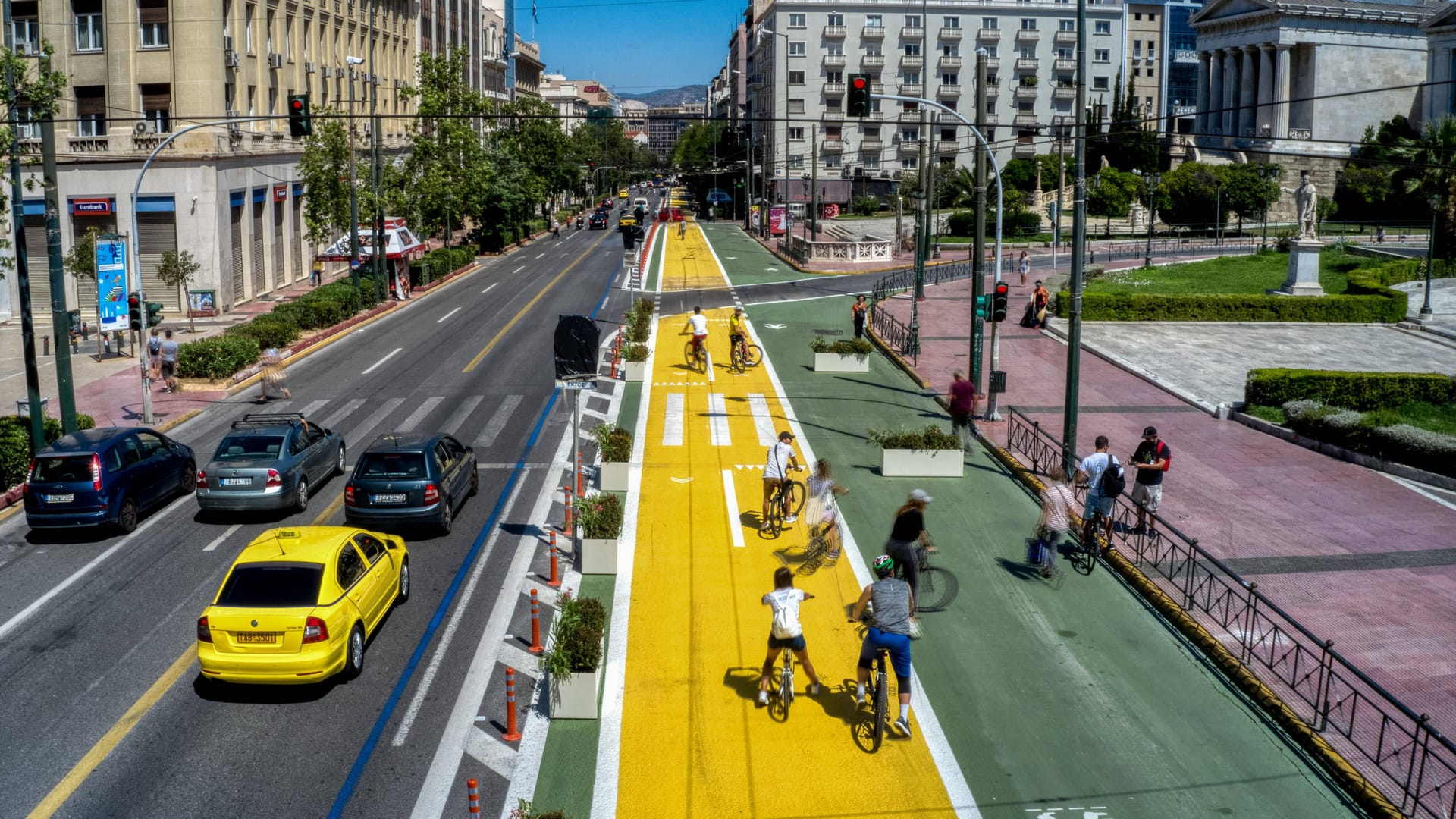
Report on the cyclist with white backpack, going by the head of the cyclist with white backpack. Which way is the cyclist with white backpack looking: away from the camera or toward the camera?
away from the camera

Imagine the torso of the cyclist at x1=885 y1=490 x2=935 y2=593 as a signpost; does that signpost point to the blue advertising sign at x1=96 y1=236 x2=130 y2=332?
no

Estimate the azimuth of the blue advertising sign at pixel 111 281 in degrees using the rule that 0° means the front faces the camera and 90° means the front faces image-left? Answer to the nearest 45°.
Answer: approximately 0°

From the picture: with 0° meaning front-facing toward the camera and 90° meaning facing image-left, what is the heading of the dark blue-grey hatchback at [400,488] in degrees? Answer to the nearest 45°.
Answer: approximately 225°

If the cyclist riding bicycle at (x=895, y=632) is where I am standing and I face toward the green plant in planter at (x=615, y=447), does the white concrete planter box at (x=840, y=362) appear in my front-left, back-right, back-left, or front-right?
front-right

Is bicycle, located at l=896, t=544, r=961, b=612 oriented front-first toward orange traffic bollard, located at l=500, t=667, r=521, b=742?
no

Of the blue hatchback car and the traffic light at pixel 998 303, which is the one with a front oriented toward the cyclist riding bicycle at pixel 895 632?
the traffic light

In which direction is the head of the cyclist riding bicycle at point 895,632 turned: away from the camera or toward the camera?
away from the camera

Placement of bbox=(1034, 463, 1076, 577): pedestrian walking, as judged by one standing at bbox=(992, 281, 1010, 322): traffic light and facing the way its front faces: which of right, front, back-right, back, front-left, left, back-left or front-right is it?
front

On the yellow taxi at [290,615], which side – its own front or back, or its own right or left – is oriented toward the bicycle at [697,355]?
front

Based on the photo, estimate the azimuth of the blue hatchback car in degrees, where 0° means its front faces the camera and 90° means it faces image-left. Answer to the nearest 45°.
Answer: approximately 225°

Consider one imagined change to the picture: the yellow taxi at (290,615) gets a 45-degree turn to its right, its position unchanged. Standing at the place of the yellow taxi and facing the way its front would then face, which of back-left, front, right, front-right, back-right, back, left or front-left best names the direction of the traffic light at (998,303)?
front-left

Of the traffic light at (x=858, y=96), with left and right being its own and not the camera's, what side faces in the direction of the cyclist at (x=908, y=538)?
front

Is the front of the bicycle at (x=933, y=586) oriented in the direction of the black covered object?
no

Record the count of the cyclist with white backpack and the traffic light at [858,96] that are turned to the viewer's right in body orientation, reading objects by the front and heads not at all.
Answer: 0

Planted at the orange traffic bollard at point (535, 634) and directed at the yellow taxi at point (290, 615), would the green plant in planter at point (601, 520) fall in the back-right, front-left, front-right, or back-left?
back-right

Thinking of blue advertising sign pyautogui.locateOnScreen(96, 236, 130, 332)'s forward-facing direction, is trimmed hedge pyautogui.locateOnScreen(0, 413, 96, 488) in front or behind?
in front
